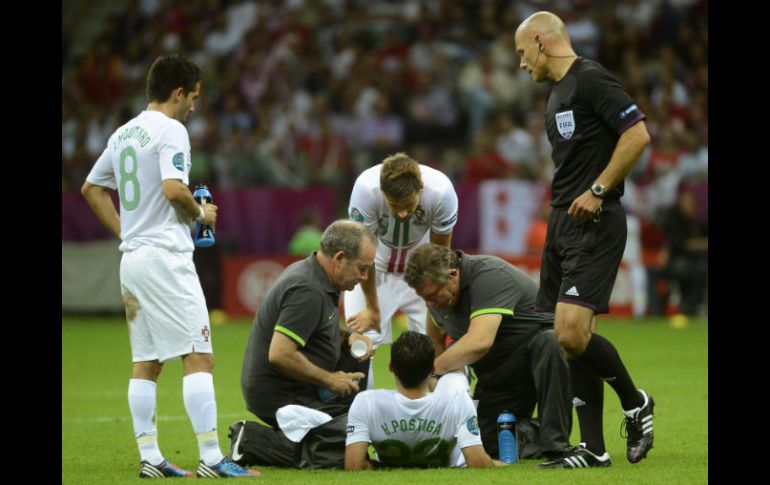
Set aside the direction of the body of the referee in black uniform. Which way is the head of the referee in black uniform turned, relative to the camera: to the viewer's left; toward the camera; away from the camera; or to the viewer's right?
to the viewer's left

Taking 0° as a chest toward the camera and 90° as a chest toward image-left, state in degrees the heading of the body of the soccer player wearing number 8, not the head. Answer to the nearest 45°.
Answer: approximately 225°

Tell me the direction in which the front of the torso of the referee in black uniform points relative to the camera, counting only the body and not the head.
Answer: to the viewer's left

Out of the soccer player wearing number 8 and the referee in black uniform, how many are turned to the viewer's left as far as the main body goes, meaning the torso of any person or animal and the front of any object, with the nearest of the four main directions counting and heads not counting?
1
